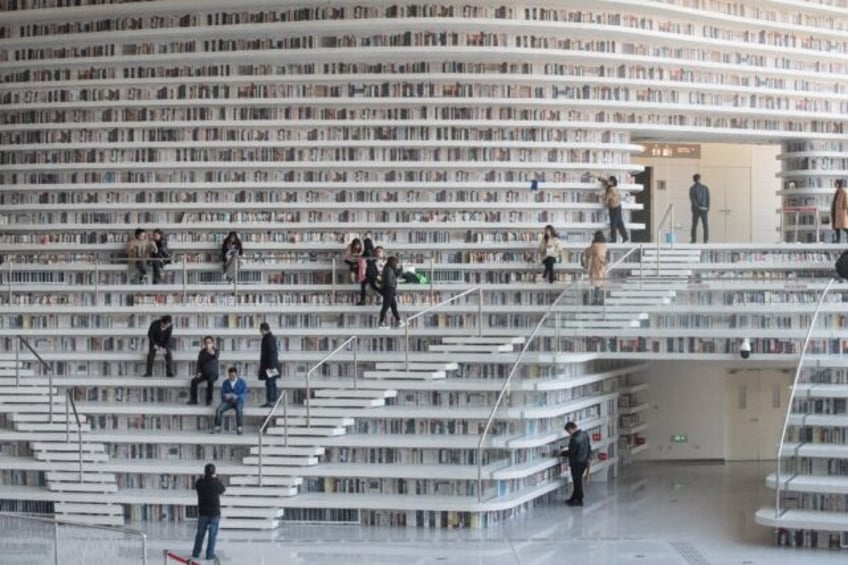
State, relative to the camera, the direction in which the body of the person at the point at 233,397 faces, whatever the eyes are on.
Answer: toward the camera

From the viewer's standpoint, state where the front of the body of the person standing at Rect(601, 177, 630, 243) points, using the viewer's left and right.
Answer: facing to the left of the viewer

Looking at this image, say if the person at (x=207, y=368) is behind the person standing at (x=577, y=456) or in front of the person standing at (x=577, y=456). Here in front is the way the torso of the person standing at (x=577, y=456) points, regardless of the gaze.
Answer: in front

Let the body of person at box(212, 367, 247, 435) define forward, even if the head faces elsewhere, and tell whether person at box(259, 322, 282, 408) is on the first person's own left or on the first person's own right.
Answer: on the first person's own left

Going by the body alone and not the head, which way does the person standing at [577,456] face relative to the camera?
to the viewer's left

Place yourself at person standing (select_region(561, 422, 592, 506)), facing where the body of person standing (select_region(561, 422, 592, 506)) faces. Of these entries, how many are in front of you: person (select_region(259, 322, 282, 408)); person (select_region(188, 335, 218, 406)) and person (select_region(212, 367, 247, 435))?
3
